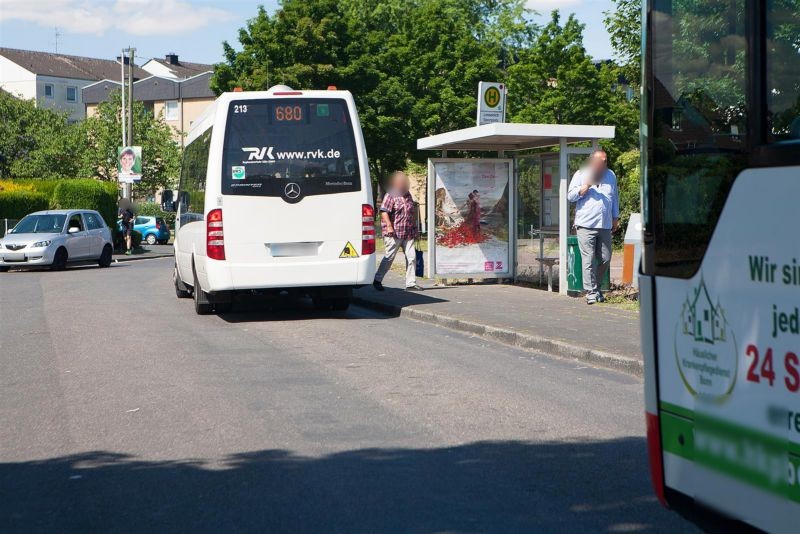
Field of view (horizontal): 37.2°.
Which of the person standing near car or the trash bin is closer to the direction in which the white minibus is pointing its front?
the person standing near car

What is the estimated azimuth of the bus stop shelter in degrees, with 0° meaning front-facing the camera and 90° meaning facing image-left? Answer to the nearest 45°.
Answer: approximately 45°

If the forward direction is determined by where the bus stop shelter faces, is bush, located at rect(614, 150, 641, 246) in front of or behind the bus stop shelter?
behind

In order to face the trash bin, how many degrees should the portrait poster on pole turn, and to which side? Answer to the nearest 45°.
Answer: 0° — it already faces it

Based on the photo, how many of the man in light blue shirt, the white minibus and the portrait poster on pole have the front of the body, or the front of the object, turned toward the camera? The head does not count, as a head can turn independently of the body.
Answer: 2

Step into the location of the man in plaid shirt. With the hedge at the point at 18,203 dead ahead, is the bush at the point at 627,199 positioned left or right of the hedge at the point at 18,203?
right

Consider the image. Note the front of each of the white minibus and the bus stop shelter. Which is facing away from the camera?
the white minibus

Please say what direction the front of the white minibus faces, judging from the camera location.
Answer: facing away from the viewer

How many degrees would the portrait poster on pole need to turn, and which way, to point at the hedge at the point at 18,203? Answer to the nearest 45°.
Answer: approximately 135° to its right

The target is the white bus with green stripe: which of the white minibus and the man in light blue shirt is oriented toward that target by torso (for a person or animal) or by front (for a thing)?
the man in light blue shirt

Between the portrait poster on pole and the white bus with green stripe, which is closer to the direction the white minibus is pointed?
the portrait poster on pole
